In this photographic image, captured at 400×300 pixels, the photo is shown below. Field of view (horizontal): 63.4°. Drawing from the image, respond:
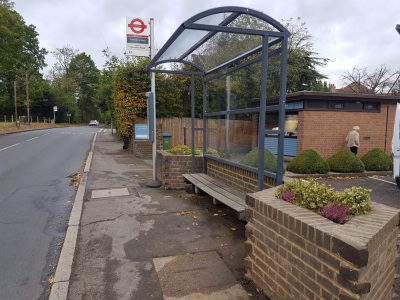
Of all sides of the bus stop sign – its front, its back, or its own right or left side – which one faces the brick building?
left

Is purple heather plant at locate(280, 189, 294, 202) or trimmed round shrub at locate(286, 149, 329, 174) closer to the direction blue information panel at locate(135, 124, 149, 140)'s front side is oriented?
the purple heather plant

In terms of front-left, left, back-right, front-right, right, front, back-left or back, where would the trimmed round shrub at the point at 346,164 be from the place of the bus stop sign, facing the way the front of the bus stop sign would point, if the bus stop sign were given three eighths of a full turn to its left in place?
front-right

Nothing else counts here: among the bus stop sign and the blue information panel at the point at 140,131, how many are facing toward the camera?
2

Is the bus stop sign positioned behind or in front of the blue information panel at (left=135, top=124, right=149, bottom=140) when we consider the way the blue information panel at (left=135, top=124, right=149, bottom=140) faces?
in front

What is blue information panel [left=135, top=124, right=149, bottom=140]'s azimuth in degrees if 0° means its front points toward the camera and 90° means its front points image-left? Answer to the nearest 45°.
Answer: approximately 0°

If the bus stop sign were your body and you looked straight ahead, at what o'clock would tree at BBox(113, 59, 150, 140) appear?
The tree is roughly at 6 o'clock from the bus stop sign.

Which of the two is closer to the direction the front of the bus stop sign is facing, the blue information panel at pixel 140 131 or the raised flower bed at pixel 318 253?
the raised flower bed

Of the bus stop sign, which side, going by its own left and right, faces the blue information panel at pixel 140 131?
back

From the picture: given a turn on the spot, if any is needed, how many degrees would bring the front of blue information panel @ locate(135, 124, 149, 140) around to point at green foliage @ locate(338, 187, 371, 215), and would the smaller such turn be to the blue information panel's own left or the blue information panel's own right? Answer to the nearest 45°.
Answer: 0° — it already faces it

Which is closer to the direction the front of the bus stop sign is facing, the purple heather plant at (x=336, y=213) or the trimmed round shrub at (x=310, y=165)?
the purple heather plant

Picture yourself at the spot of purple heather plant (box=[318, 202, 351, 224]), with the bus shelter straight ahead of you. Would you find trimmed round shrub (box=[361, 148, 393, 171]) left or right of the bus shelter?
right

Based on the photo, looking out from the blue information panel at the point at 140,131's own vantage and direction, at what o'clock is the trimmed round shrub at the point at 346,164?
The trimmed round shrub is roughly at 10 o'clock from the blue information panel.
